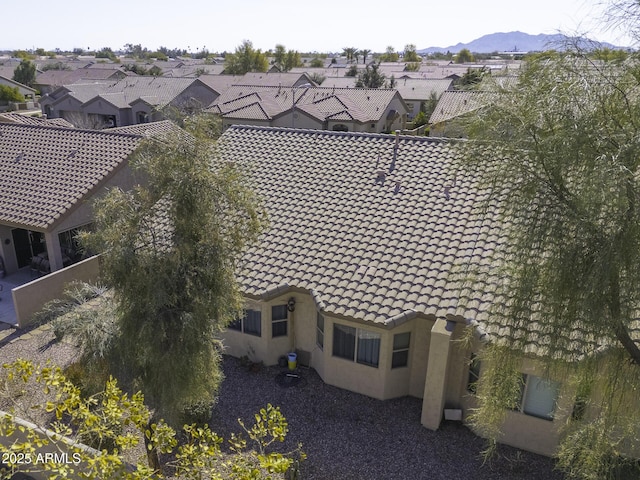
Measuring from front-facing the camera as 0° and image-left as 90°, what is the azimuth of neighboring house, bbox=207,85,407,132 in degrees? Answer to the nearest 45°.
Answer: approximately 0°

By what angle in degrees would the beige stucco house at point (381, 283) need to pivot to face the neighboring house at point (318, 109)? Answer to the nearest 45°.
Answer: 0° — it already faces it

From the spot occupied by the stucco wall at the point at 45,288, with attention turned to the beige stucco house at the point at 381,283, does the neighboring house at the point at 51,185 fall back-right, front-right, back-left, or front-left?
back-left

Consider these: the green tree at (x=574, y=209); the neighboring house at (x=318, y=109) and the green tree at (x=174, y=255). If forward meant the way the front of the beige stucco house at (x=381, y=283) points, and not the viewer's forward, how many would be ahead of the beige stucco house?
1

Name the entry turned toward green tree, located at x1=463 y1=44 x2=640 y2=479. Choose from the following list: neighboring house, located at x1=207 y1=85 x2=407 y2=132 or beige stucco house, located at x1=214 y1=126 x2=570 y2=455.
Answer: the neighboring house

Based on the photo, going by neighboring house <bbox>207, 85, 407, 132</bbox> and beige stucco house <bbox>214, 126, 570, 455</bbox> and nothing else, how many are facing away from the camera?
1

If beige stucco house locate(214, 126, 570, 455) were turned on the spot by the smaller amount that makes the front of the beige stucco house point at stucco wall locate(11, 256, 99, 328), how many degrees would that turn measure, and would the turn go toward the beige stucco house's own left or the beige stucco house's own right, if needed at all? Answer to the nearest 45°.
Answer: approximately 90° to the beige stucco house's own left

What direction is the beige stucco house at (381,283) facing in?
away from the camera

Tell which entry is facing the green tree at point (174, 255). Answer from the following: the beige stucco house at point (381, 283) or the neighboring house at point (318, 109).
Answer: the neighboring house

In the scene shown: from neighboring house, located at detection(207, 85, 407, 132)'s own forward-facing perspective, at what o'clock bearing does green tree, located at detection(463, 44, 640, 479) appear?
The green tree is roughly at 12 o'clock from the neighboring house.

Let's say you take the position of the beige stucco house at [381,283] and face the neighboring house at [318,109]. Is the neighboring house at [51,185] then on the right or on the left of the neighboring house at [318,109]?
left

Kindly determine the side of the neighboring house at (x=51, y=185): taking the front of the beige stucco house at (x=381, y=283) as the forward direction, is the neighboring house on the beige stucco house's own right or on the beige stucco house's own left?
on the beige stucco house's own left

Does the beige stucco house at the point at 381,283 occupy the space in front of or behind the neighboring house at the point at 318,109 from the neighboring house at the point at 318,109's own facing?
in front

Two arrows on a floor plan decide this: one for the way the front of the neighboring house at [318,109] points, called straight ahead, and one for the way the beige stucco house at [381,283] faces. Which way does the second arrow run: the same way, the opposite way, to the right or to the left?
the opposite way

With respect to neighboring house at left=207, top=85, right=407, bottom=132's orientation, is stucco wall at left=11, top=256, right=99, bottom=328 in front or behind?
in front
